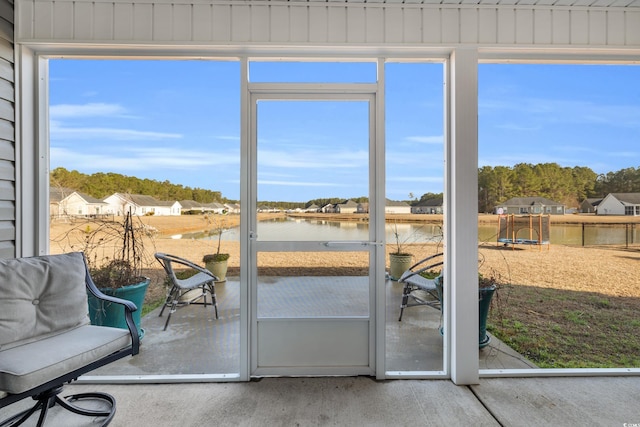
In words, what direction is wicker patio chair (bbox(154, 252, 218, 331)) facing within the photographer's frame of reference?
facing away from the viewer and to the right of the viewer
